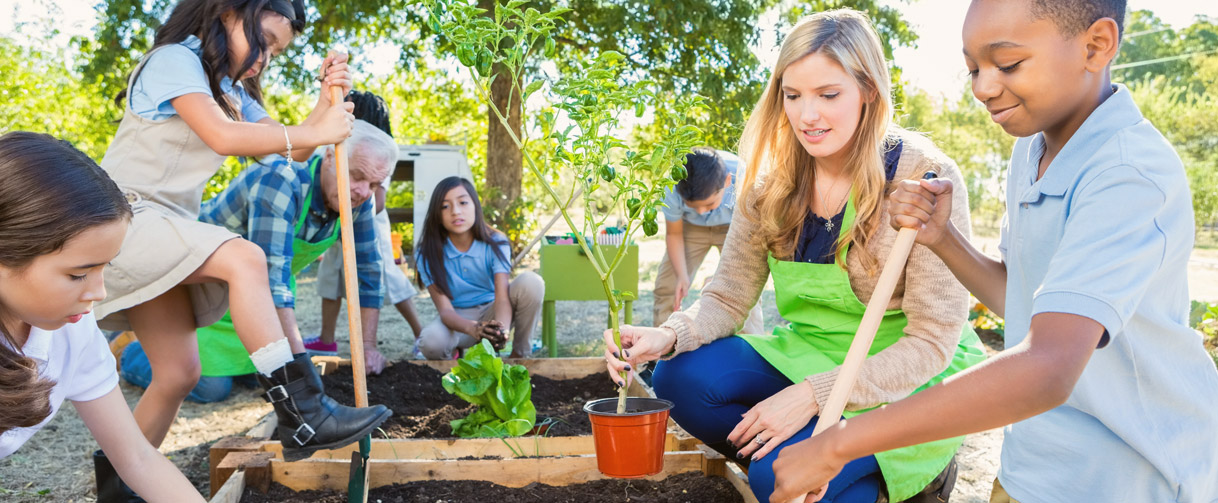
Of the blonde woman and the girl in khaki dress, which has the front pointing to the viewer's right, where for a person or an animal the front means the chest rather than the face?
the girl in khaki dress

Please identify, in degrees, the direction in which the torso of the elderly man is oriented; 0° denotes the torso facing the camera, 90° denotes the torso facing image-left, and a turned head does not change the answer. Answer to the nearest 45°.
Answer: approximately 315°

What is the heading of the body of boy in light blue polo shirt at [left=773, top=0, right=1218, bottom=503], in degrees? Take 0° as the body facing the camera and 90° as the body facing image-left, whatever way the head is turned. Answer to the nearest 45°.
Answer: approximately 45°

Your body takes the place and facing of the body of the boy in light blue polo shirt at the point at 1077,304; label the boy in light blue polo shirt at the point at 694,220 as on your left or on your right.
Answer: on your right

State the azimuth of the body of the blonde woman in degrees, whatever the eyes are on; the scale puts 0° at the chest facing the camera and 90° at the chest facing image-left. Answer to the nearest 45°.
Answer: approximately 45°

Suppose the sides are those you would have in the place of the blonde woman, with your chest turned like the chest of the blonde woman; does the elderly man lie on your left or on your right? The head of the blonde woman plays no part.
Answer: on your right

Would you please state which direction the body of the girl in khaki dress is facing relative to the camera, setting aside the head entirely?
to the viewer's right

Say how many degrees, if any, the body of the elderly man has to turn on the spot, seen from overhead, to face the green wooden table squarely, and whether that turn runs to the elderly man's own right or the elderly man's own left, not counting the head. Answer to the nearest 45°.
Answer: approximately 45° to the elderly man's own left

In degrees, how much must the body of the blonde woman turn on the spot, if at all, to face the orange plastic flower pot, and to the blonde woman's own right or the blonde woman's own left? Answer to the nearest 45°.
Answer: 0° — they already face it
